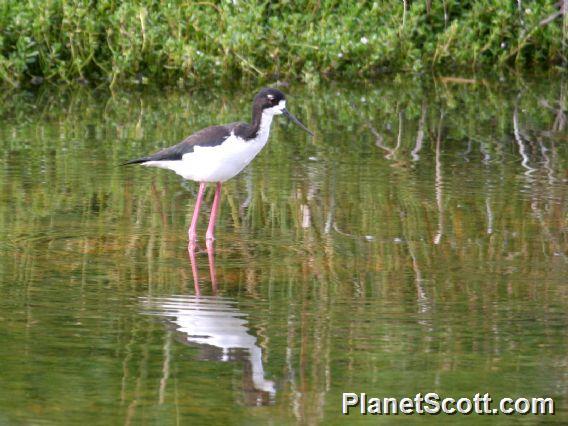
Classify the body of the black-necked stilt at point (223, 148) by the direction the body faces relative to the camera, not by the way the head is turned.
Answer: to the viewer's right
